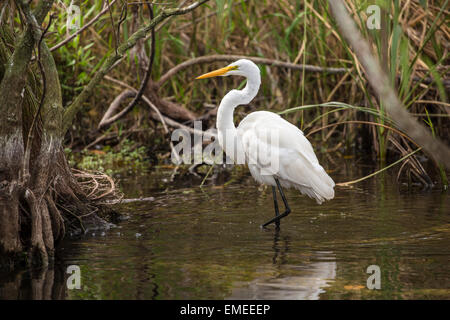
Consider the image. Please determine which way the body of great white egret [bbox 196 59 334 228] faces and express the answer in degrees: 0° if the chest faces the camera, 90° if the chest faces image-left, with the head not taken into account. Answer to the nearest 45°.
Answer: approximately 90°

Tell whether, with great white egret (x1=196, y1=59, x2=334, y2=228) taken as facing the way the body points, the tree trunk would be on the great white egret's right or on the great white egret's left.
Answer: on the great white egret's left
